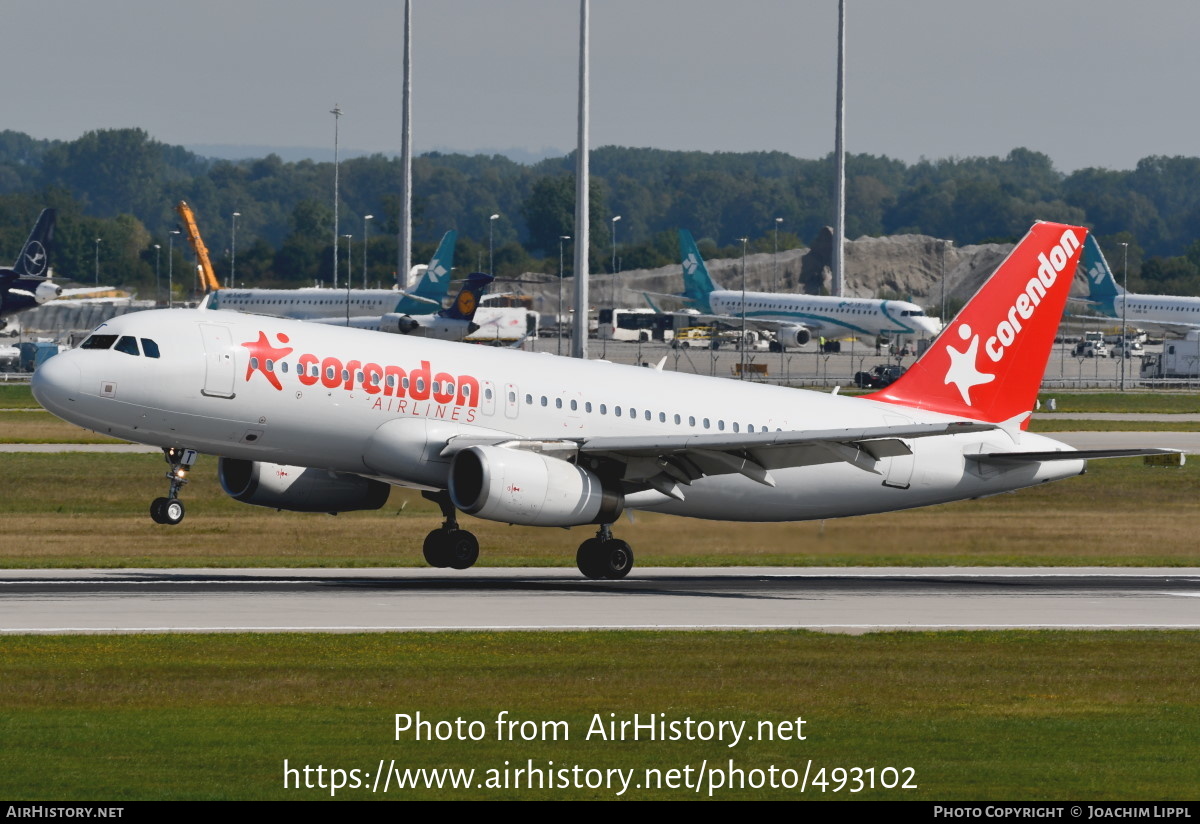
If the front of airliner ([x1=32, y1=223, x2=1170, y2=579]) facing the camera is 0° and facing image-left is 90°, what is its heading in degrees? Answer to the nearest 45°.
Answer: approximately 45°
